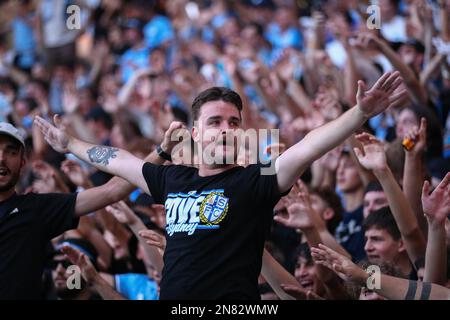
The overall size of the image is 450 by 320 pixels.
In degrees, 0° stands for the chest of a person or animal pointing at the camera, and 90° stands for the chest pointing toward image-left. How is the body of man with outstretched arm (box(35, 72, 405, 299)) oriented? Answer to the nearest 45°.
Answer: approximately 45°
